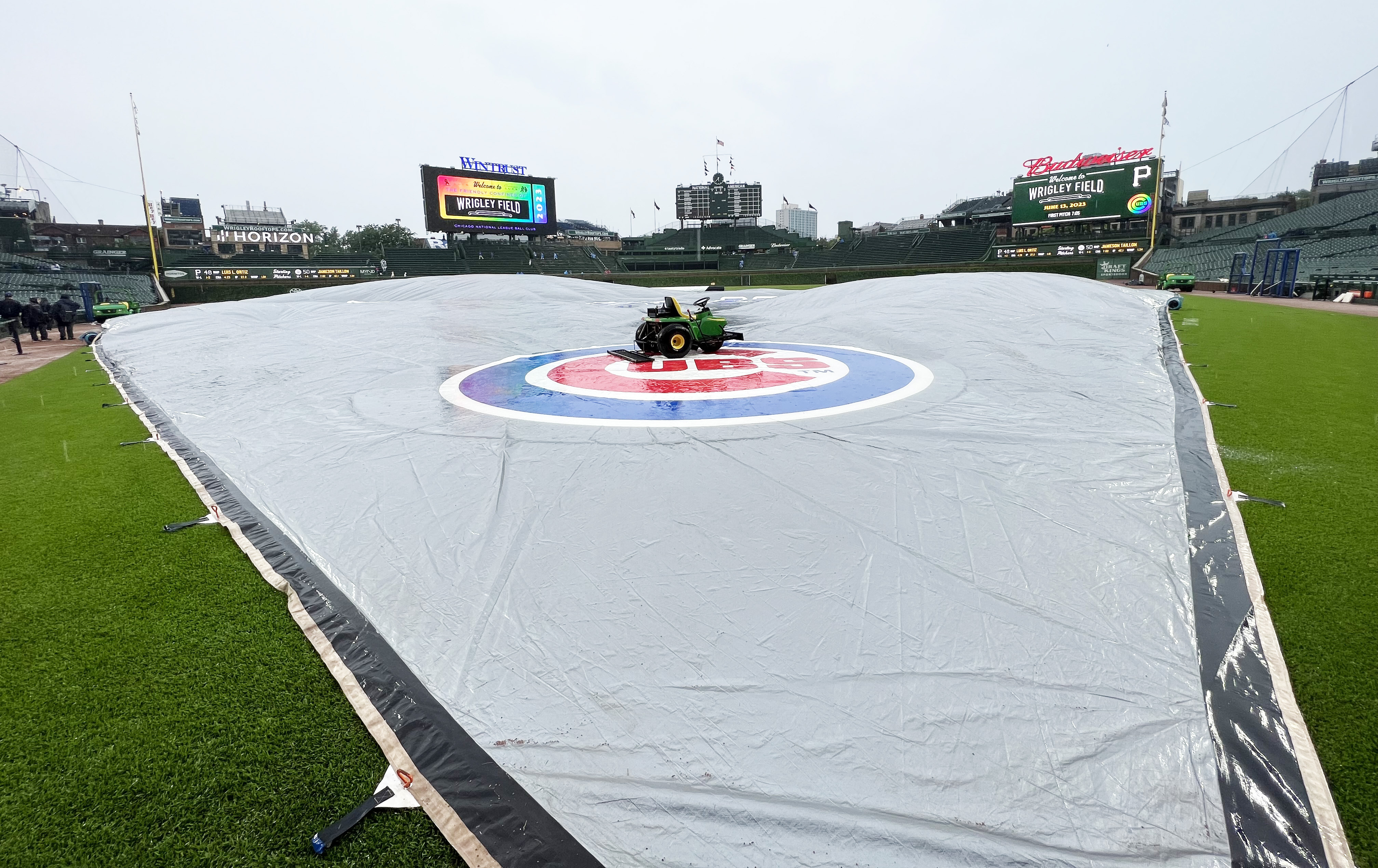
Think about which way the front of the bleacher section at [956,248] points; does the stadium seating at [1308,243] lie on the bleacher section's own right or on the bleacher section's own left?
on the bleacher section's own left

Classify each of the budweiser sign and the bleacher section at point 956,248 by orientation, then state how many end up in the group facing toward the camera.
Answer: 2

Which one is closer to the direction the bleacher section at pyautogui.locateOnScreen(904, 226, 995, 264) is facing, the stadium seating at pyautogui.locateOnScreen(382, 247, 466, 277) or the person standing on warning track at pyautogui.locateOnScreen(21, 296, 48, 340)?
the person standing on warning track

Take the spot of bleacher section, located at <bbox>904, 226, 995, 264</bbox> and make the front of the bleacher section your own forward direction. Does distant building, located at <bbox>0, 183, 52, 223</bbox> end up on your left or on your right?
on your right

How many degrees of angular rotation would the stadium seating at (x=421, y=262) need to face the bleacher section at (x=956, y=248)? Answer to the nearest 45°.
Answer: approximately 90° to its left

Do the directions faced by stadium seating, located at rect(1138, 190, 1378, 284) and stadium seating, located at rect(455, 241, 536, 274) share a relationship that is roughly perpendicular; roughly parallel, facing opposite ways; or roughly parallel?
roughly perpendicular

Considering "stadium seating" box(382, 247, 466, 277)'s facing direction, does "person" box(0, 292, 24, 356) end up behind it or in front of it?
in front

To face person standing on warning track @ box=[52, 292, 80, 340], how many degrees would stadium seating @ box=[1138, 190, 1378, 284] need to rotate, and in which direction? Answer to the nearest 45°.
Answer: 0° — it already faces them

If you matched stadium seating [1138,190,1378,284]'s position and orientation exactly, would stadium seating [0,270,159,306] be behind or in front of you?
in front

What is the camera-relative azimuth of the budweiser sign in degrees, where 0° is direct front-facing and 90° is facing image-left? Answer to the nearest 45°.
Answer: approximately 0°

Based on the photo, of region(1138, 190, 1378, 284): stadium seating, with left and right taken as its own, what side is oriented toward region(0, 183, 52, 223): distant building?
front

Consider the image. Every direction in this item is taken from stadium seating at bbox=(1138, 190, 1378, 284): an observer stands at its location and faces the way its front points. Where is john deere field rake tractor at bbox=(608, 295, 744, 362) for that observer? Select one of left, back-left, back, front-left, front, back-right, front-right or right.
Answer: front-left

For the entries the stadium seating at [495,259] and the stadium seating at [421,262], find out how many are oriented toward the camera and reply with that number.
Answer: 2
